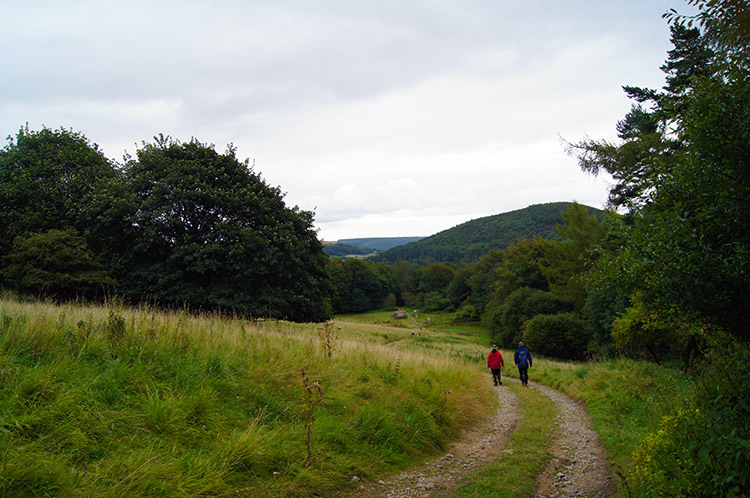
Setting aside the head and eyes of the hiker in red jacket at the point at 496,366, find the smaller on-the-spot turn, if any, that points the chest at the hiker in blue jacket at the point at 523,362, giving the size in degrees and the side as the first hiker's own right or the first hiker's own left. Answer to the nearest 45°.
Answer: approximately 90° to the first hiker's own right

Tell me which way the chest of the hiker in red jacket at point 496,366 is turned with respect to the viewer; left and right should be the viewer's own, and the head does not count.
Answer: facing away from the viewer

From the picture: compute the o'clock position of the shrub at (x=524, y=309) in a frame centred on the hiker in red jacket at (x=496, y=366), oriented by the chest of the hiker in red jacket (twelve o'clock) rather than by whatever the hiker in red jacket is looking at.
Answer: The shrub is roughly at 12 o'clock from the hiker in red jacket.

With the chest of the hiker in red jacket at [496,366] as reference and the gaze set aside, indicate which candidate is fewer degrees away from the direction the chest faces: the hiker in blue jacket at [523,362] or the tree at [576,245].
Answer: the tree

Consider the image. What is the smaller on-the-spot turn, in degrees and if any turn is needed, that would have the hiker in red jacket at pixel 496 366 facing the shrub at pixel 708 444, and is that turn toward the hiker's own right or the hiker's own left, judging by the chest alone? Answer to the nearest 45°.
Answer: approximately 180°

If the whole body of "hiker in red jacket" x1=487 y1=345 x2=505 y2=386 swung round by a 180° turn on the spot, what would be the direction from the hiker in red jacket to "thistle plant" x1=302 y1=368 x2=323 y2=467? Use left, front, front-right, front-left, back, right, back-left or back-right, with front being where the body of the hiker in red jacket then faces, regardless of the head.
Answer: front

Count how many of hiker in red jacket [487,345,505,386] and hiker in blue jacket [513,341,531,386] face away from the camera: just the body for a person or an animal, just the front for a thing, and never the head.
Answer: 2

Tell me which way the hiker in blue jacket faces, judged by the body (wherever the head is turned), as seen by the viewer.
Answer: away from the camera

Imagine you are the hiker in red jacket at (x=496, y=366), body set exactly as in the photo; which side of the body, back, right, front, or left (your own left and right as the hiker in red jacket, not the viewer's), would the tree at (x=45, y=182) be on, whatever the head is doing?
left

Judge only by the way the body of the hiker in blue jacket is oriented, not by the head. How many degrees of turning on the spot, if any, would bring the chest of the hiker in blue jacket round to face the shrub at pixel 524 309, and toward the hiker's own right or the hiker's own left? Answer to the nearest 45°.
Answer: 0° — they already face it

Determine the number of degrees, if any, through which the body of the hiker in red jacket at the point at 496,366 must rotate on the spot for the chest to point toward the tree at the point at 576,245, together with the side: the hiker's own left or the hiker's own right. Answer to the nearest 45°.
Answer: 0° — they already face it
